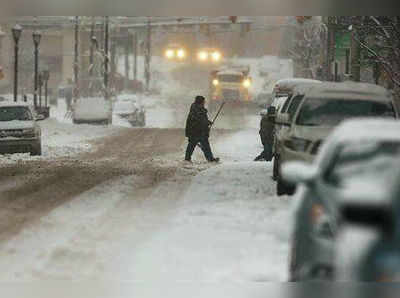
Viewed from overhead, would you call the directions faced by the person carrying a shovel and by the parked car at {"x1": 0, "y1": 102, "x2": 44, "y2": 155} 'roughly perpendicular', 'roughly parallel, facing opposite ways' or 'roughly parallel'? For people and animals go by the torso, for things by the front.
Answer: roughly perpendicular

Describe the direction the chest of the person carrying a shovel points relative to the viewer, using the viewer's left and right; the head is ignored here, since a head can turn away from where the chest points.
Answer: facing to the right of the viewer

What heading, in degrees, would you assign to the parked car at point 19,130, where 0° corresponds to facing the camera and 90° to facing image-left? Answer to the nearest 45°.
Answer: approximately 0°

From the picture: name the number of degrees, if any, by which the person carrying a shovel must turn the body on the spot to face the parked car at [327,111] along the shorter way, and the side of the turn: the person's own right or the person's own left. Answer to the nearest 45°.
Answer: approximately 90° to the person's own right

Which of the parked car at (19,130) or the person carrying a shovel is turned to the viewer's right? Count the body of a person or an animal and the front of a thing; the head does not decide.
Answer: the person carrying a shovel
